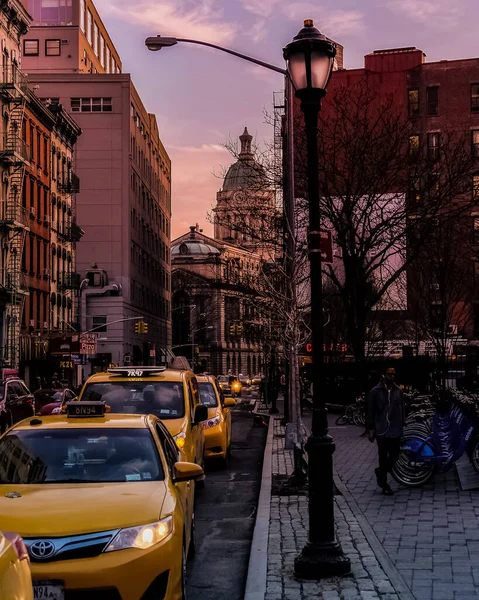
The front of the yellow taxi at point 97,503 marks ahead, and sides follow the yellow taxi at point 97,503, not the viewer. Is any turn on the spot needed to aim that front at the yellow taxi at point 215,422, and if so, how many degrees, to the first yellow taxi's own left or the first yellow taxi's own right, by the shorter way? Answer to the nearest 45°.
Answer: approximately 180°

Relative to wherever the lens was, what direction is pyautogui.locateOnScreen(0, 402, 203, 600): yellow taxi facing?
facing the viewer

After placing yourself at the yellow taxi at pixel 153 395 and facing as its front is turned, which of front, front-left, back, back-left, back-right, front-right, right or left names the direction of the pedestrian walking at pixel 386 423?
left

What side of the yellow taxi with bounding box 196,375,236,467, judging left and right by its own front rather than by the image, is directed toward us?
front

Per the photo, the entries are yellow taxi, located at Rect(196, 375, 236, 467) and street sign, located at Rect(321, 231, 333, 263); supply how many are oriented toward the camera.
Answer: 2

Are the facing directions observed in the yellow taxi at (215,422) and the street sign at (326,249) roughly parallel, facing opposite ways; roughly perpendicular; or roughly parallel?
roughly parallel

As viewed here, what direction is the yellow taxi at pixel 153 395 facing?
toward the camera

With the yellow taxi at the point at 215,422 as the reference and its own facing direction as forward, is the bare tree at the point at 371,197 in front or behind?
behind

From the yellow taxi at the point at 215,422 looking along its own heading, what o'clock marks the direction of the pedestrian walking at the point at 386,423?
The pedestrian walking is roughly at 11 o'clock from the yellow taxi.

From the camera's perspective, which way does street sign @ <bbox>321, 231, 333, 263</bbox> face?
toward the camera

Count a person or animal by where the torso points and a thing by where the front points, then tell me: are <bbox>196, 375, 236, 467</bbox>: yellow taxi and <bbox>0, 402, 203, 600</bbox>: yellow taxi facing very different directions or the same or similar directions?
same or similar directions

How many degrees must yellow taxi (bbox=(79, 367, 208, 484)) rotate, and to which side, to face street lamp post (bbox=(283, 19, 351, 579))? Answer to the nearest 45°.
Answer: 0° — it already faces it

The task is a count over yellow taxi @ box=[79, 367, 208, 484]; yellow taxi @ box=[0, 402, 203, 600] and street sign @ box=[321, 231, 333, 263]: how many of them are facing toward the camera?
3

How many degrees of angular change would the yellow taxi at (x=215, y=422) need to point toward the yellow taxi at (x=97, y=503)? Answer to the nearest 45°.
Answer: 0° — it already faces it
